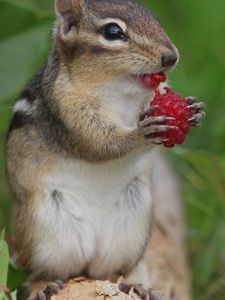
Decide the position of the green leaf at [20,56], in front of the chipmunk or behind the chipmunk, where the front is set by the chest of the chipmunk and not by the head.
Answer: behind

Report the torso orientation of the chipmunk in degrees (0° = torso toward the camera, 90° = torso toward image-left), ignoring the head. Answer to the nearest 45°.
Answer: approximately 315°
